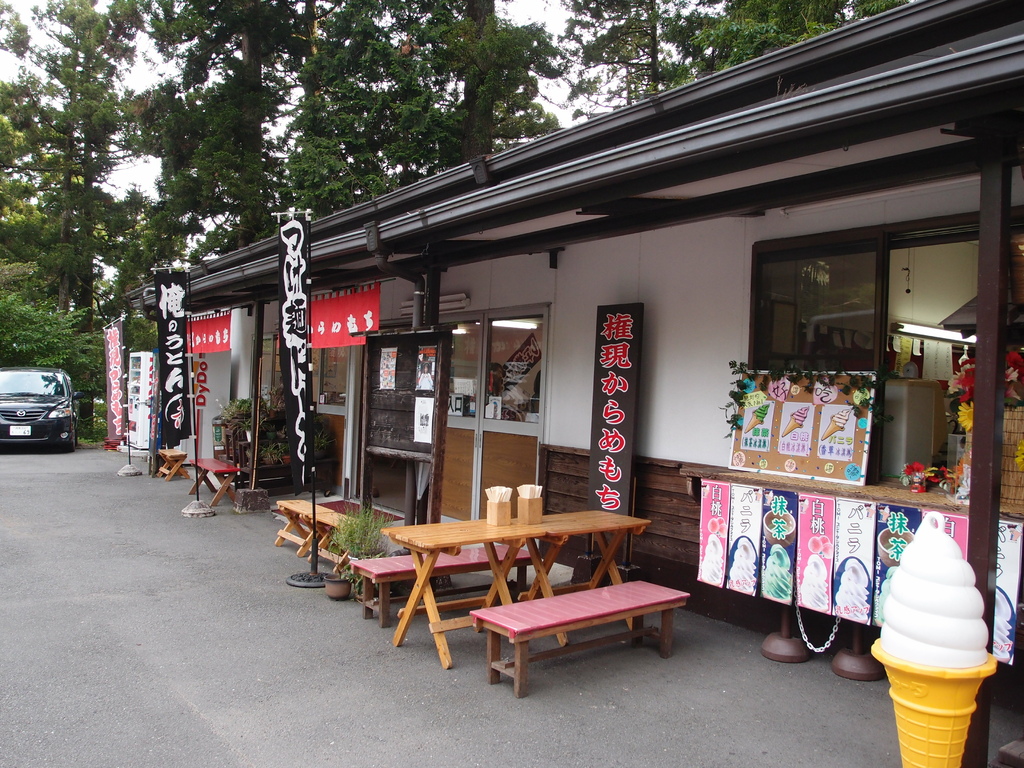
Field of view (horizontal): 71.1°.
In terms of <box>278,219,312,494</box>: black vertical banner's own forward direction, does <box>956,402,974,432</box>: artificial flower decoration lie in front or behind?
in front

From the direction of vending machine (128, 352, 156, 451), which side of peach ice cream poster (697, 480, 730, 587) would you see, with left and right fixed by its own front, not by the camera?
right

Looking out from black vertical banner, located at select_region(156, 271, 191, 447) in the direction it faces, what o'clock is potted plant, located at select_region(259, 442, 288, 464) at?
The potted plant is roughly at 8 o'clock from the black vertical banner.

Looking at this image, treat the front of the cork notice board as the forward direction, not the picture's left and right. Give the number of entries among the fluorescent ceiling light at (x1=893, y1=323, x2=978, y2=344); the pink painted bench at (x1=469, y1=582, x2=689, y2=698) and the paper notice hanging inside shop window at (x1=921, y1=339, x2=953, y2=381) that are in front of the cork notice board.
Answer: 1

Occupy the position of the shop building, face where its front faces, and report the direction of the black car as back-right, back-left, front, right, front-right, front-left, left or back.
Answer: right

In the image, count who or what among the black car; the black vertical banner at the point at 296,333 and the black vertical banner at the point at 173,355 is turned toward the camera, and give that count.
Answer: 3

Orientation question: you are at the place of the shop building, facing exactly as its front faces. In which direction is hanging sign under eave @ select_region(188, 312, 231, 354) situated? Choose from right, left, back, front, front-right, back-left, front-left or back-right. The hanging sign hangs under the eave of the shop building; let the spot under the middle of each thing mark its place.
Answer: right

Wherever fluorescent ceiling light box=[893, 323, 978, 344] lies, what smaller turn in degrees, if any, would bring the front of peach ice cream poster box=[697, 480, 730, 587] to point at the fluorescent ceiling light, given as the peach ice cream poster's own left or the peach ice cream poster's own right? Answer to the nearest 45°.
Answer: approximately 180°

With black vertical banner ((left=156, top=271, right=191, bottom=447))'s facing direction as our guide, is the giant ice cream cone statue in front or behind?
in front

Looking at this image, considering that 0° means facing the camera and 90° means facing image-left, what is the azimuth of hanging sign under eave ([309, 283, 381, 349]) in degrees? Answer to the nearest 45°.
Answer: approximately 45°

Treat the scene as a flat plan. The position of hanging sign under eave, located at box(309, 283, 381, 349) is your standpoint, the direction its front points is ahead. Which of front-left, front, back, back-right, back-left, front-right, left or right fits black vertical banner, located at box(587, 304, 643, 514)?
left
